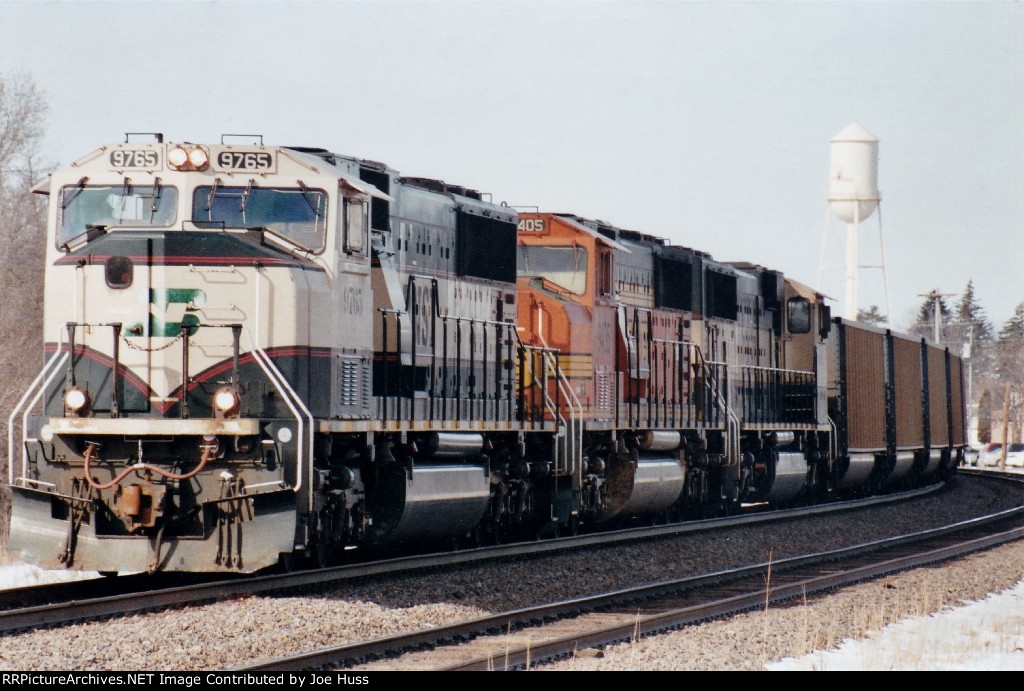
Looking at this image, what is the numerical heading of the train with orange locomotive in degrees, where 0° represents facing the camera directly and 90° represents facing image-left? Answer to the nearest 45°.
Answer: approximately 45°

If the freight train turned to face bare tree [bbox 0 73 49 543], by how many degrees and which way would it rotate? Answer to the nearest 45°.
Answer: approximately 90° to its right

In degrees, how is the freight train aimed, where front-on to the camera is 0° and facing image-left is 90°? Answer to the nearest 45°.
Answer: approximately 45°
